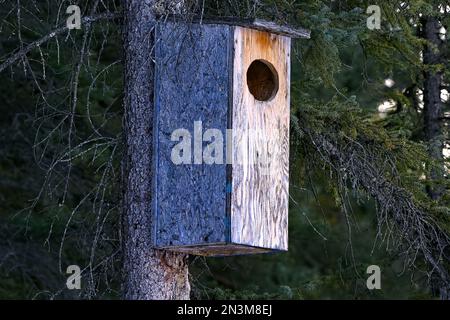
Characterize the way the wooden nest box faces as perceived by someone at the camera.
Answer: facing the viewer and to the right of the viewer
